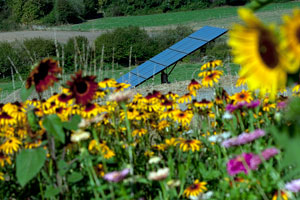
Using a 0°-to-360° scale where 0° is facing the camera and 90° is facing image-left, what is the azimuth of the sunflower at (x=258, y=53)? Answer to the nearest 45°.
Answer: approximately 315°

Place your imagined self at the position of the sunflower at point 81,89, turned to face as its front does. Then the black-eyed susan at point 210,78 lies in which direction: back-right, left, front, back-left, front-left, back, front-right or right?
back-left

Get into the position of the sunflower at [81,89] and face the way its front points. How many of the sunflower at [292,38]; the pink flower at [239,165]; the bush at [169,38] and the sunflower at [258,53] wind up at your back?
1

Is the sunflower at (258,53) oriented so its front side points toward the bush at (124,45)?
no

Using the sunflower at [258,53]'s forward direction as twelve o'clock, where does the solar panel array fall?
The solar panel array is roughly at 7 o'clock from the sunflower.

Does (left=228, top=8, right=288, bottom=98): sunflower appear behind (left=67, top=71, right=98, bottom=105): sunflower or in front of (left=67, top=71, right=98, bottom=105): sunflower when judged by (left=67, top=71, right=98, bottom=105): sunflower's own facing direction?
in front

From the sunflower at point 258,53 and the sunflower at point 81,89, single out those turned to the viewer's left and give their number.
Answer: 0

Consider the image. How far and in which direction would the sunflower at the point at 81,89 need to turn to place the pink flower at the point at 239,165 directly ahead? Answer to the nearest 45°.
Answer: approximately 45° to its left

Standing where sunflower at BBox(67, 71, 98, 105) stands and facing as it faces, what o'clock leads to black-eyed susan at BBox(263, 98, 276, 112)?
The black-eyed susan is roughly at 8 o'clock from the sunflower.

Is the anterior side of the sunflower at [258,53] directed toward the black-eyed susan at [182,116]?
no

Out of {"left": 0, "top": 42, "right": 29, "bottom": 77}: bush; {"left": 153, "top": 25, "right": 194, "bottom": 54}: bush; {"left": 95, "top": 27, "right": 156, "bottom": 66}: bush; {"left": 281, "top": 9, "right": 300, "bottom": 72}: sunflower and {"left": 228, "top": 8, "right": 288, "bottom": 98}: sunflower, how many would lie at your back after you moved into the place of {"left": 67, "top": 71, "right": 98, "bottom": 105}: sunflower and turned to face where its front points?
3

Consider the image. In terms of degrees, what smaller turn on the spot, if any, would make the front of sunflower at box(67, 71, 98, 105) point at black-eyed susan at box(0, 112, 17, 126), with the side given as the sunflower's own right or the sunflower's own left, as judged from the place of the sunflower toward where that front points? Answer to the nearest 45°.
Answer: approximately 135° to the sunflower's own right

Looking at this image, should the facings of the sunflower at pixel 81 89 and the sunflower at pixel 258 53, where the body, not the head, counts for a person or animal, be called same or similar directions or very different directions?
same or similar directions

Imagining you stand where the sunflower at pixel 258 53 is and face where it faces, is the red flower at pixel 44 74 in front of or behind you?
behind

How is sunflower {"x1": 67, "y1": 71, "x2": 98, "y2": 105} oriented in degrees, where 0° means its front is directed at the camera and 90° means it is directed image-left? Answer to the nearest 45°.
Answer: approximately 0°
